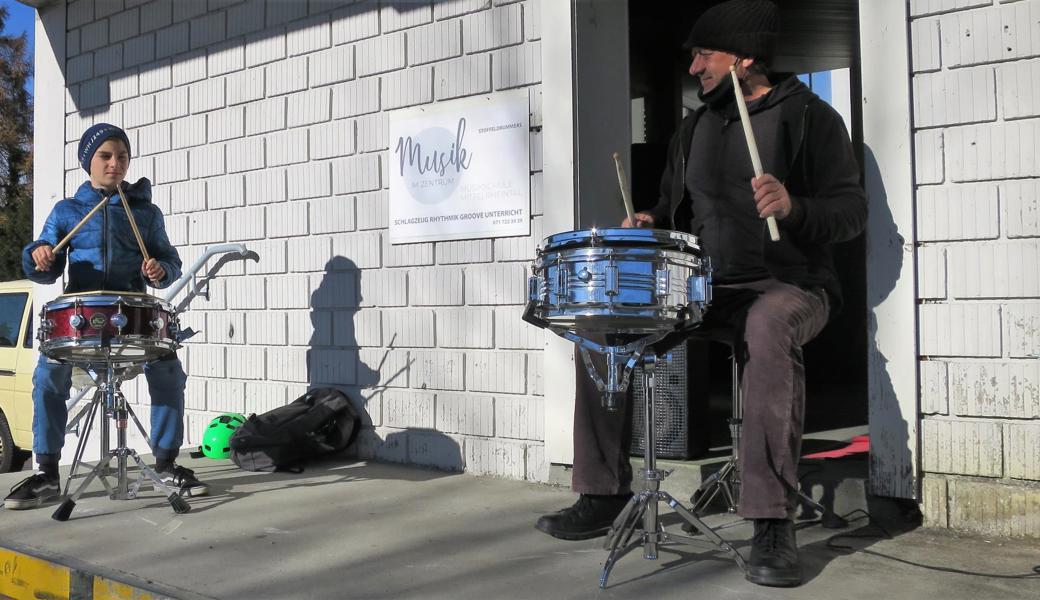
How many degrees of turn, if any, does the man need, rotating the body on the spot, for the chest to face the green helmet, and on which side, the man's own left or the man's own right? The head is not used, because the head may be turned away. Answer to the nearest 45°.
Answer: approximately 90° to the man's own right

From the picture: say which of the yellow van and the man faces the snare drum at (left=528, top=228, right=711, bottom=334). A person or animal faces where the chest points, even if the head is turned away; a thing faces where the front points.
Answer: the man

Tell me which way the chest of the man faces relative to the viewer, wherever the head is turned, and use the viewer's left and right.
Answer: facing the viewer and to the left of the viewer

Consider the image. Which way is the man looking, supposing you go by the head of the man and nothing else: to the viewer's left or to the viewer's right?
to the viewer's left

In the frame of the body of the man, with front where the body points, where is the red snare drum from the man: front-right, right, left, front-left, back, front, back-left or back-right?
front-right

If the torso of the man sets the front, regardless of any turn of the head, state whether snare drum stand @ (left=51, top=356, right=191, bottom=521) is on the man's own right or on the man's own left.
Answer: on the man's own right

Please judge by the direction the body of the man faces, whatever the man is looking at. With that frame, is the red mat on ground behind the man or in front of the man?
behind

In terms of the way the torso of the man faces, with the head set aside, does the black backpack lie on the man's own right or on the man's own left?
on the man's own right

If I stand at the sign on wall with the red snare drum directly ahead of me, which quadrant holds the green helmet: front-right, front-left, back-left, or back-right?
front-right
